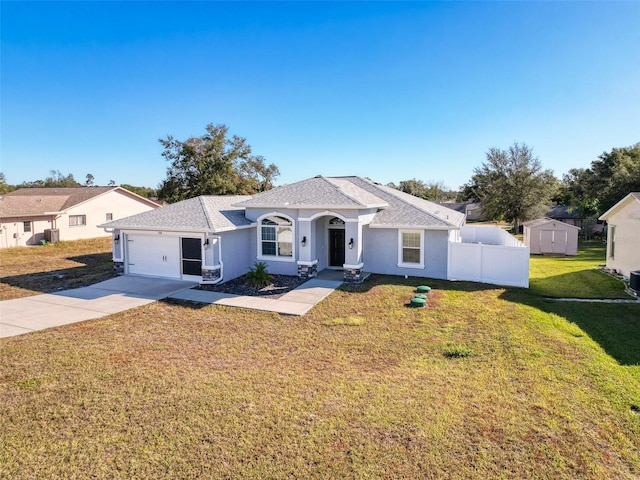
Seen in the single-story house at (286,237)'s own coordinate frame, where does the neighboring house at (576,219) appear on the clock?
The neighboring house is roughly at 8 o'clock from the single-story house.

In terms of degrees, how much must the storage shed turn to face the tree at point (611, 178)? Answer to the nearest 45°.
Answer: approximately 180°

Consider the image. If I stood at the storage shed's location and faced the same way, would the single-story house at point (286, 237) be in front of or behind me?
in front

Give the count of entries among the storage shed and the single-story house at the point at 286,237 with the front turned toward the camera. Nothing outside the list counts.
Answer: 2

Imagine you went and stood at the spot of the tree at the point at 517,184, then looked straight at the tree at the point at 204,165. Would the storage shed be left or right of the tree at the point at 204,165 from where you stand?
left

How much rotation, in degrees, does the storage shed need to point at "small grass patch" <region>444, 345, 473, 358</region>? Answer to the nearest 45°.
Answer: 0° — it already faces it

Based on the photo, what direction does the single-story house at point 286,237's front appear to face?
toward the camera

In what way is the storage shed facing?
toward the camera

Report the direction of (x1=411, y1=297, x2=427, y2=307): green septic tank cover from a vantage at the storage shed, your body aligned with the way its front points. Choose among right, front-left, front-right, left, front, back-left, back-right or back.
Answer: front

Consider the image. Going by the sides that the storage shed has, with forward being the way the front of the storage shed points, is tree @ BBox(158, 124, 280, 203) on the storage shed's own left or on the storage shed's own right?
on the storage shed's own right

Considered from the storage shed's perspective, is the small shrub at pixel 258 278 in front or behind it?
in front

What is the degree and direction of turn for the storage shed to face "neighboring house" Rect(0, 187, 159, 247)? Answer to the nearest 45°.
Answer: approximately 45° to its right

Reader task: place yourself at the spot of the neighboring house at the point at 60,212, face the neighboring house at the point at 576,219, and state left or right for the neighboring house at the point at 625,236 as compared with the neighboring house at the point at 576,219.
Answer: right
